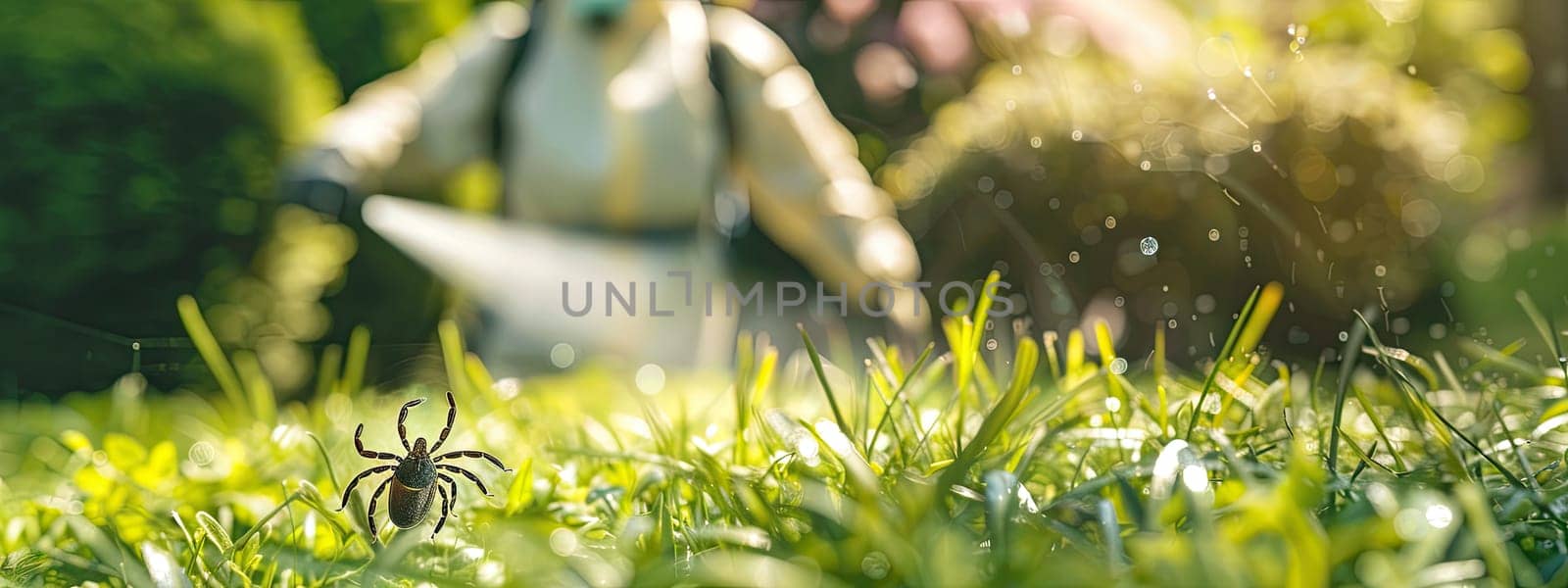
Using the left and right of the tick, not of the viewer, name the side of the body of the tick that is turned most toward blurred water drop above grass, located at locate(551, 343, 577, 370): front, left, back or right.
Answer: front

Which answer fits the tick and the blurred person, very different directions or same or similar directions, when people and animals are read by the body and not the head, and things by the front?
very different directions

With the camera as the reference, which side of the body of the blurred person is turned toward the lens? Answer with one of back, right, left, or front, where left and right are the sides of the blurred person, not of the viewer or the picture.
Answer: front

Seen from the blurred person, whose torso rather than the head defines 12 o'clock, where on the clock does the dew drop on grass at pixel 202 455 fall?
The dew drop on grass is roughly at 1 o'clock from the blurred person.

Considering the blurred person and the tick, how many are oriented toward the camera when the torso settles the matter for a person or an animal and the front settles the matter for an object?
1

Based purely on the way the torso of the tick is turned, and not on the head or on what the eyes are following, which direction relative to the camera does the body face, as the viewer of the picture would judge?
away from the camera

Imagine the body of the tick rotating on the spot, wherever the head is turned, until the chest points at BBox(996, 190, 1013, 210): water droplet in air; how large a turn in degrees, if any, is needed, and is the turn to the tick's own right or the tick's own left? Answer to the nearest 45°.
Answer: approximately 45° to the tick's own right

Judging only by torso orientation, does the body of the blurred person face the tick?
yes

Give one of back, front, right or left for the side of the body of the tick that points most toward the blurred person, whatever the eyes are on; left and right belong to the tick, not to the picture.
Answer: front
